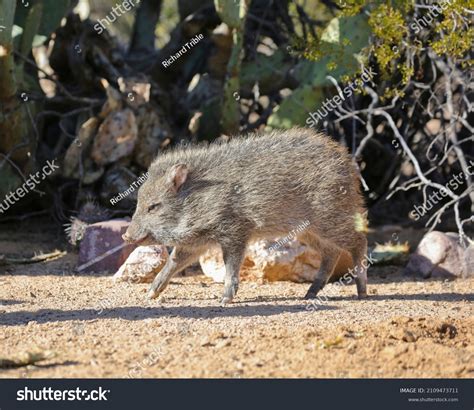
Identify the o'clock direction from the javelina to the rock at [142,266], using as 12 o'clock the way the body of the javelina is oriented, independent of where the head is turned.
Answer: The rock is roughly at 1 o'clock from the javelina.

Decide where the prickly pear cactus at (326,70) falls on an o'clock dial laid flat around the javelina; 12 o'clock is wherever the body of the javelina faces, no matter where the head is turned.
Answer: The prickly pear cactus is roughly at 4 o'clock from the javelina.

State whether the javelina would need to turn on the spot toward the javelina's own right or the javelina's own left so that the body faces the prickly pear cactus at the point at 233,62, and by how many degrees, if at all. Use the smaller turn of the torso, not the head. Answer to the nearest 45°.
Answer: approximately 90° to the javelina's own right

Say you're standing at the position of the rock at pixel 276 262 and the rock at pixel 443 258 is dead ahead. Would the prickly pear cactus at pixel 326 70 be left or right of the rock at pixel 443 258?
left

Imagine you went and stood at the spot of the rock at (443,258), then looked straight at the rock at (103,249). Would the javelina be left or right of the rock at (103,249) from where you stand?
left

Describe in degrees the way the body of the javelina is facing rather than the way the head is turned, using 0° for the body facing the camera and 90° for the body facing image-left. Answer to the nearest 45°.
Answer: approximately 90°
